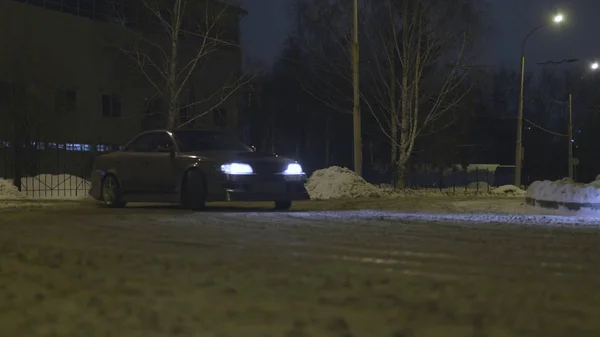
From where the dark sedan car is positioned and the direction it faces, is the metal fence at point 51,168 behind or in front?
behind

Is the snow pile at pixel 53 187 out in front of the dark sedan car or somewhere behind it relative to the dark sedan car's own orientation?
behind

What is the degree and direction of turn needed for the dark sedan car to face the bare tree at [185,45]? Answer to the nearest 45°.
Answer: approximately 135° to its left

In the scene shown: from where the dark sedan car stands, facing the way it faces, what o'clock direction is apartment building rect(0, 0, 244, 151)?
The apartment building is roughly at 7 o'clock from the dark sedan car.

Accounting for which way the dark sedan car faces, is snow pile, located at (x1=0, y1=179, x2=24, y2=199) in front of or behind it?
behind

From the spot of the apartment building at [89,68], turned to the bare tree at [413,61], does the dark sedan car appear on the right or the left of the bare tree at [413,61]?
right

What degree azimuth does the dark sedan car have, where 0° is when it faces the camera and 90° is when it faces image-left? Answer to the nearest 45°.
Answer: approximately 315°
